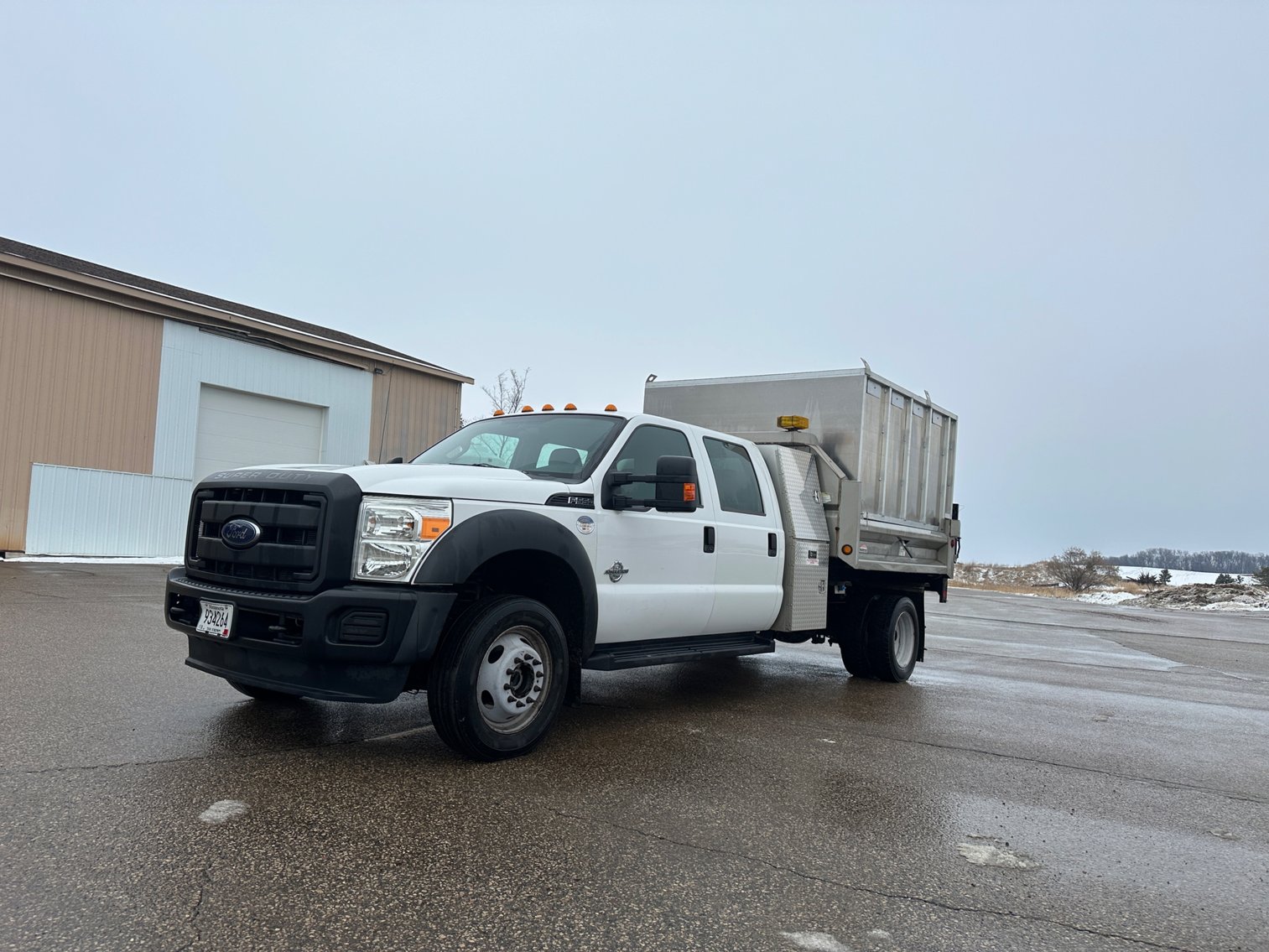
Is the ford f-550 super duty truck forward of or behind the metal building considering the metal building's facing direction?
forward

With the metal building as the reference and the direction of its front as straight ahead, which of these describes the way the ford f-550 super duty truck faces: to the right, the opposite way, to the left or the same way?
to the right

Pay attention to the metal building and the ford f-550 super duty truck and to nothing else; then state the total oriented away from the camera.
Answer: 0

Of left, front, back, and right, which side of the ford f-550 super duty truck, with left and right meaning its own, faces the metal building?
right

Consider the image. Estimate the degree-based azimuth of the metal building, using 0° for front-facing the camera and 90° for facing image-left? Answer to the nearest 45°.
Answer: approximately 315°

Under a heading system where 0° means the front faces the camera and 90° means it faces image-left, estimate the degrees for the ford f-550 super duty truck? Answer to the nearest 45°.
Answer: approximately 45°
